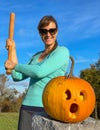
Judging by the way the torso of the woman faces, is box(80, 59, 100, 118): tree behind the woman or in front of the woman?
behind

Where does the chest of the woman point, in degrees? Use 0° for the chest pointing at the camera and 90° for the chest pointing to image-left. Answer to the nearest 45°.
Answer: approximately 45°
